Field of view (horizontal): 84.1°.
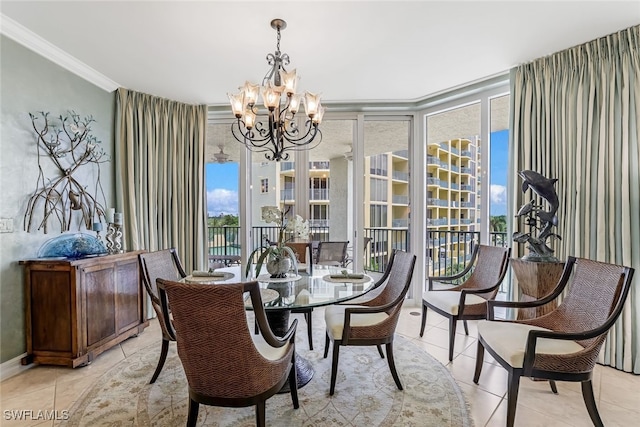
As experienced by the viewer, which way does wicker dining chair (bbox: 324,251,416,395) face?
facing to the left of the viewer

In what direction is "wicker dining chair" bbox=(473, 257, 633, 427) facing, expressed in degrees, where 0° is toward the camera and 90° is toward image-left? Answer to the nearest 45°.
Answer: approximately 45°

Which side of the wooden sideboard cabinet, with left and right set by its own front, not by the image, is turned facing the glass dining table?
front

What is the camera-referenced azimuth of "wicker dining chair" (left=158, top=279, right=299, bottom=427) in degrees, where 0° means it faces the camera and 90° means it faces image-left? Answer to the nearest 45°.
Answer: approximately 225°

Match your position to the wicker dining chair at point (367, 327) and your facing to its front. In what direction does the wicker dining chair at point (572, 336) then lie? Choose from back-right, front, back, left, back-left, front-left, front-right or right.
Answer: back

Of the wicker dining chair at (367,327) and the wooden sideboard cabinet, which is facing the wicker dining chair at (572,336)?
the wooden sideboard cabinet

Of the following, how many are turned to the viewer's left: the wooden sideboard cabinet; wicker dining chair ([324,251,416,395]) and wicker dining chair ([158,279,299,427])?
1

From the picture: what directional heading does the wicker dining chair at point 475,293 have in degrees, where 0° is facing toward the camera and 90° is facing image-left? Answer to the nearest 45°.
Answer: approximately 45°

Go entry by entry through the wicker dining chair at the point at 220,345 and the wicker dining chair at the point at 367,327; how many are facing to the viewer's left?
1

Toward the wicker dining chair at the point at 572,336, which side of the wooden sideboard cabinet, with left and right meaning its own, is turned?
front

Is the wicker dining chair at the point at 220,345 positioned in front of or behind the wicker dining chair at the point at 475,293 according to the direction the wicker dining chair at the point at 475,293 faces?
in front

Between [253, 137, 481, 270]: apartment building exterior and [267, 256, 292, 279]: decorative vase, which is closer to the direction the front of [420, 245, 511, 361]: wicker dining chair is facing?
the decorative vase

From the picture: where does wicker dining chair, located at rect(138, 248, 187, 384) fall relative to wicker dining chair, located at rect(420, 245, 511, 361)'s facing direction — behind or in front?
in front
